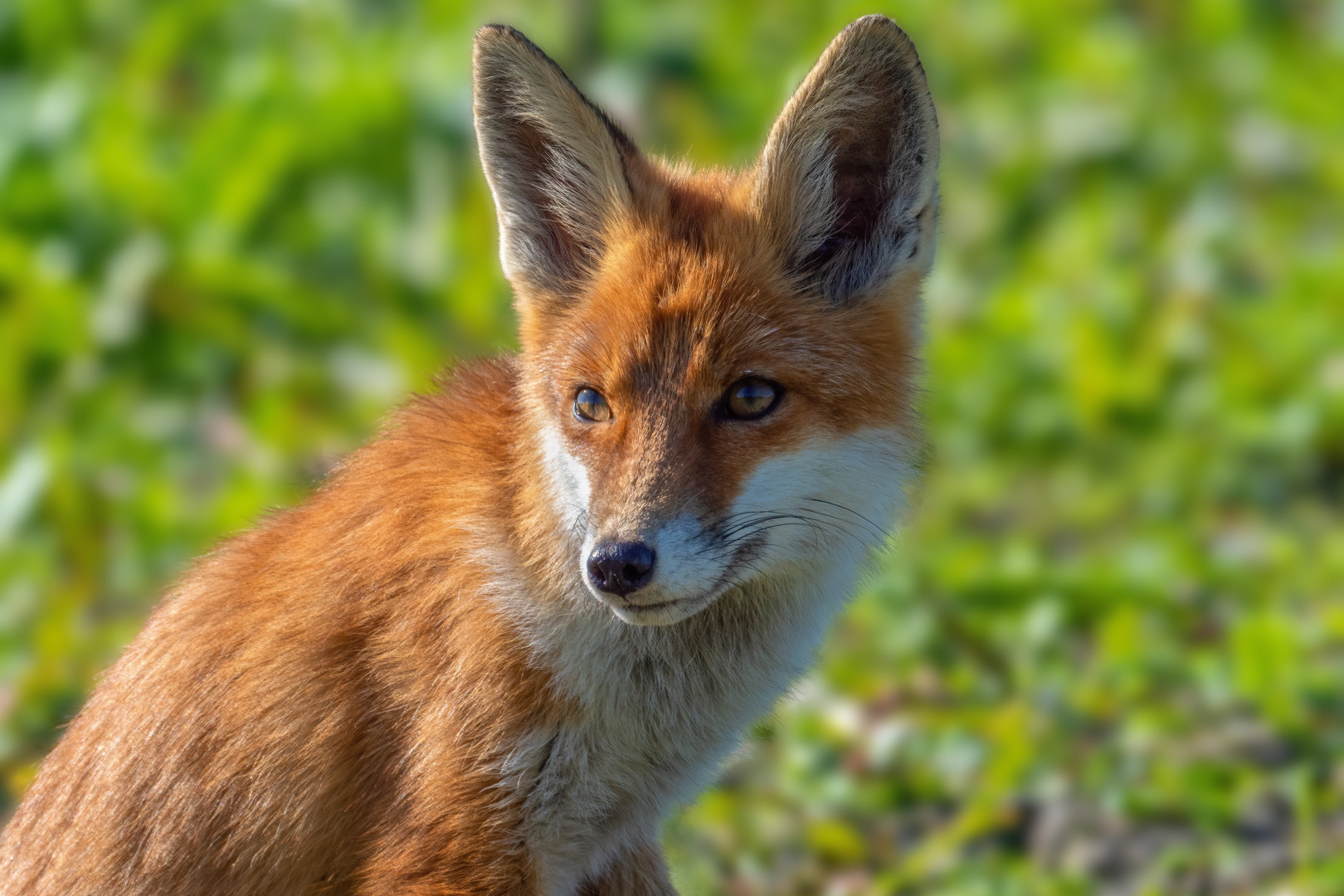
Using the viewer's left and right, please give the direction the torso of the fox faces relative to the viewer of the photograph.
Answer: facing the viewer and to the right of the viewer
